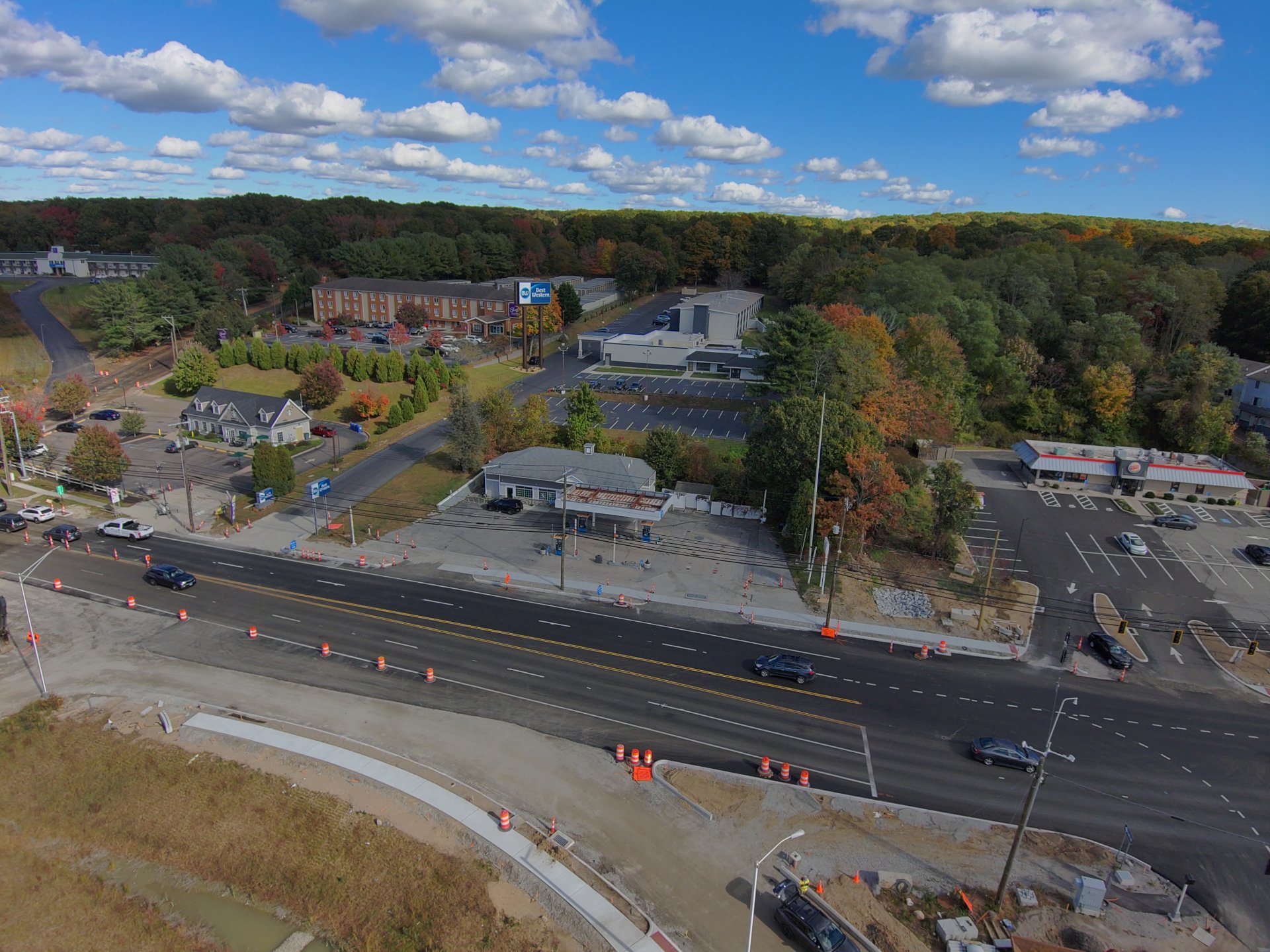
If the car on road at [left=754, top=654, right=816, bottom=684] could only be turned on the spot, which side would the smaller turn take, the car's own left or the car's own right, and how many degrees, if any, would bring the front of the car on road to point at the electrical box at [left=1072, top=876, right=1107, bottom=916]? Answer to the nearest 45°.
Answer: approximately 135° to the car's own left

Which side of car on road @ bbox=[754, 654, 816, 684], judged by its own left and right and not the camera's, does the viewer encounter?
left

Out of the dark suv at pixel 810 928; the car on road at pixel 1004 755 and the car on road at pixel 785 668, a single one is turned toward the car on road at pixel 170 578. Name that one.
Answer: the car on road at pixel 785 668

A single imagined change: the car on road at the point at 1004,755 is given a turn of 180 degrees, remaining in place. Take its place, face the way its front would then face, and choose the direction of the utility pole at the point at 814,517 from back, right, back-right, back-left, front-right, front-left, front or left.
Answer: front-right

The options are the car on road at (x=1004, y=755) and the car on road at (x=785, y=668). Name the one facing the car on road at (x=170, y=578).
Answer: the car on road at (x=785, y=668)

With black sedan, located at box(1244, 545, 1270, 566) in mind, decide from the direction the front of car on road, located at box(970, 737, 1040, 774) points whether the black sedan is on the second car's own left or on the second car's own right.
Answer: on the second car's own left

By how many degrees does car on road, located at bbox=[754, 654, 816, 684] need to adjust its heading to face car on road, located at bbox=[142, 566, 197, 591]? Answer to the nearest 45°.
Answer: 0° — it already faces it

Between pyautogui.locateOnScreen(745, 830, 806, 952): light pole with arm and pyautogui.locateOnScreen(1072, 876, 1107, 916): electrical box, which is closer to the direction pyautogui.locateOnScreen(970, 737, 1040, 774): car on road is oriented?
the electrical box

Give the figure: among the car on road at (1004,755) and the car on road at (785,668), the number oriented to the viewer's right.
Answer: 1

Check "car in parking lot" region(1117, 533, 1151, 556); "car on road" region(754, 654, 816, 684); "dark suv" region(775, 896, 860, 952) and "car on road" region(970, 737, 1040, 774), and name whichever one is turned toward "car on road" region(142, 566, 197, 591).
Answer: "car on road" region(754, 654, 816, 684)

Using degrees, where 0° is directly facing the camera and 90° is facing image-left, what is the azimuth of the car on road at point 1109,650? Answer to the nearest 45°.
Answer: approximately 315°

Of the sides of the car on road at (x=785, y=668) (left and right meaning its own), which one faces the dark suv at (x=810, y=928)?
left

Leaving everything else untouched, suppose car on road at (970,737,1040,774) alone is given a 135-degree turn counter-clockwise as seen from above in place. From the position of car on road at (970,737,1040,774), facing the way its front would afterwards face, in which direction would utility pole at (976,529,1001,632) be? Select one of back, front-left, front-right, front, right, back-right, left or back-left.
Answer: front-right

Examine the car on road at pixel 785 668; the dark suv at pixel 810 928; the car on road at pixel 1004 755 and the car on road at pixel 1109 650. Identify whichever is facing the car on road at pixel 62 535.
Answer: the car on road at pixel 785 668

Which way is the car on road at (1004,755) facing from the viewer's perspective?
to the viewer's right

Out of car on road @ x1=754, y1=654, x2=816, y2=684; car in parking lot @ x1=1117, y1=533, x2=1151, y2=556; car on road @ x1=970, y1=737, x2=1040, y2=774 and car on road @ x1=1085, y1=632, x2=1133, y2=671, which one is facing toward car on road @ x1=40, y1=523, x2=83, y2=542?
car on road @ x1=754, y1=654, x2=816, y2=684
